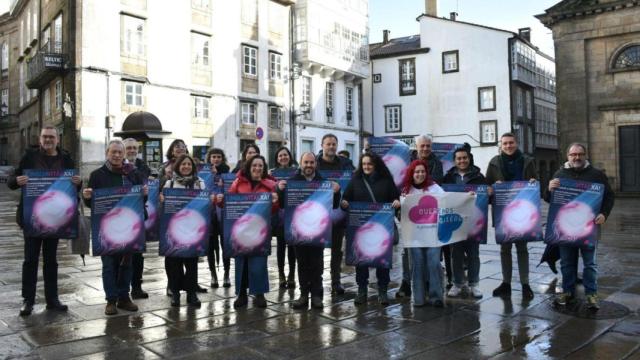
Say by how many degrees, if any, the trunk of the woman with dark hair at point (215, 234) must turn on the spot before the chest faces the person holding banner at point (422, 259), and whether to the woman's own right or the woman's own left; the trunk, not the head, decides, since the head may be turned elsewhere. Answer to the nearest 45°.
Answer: approximately 45° to the woman's own left

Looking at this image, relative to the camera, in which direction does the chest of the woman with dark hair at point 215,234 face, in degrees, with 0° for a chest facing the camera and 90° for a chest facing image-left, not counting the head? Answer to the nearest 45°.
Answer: approximately 0°

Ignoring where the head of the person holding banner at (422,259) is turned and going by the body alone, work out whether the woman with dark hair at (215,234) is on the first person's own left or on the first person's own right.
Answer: on the first person's own right

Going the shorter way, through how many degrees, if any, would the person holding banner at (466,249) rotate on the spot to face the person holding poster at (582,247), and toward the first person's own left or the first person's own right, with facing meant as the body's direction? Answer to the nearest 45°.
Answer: approximately 90° to the first person's own left

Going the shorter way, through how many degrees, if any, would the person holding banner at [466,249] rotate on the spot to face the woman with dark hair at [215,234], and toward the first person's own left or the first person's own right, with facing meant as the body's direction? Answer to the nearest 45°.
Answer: approximately 90° to the first person's own right

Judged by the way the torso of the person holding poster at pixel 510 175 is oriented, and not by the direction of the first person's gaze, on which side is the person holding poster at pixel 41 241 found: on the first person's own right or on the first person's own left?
on the first person's own right

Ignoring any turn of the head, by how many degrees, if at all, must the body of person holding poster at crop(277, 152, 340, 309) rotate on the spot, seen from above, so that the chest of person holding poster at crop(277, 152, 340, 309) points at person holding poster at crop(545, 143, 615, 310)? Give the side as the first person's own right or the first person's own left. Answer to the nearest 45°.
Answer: approximately 90° to the first person's own left

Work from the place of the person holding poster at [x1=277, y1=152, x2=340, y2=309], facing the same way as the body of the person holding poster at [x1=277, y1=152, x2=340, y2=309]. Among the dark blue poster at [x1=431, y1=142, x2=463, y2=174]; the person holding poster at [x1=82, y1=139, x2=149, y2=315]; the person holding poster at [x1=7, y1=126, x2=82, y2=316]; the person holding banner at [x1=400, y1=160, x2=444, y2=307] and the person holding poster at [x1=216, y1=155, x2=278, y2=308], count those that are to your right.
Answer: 3

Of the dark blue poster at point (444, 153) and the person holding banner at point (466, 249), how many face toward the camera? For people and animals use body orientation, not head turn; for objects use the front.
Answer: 2

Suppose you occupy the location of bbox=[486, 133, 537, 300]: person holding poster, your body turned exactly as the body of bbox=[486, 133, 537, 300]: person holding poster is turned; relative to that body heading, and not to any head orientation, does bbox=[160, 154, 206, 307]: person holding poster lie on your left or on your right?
on your right
